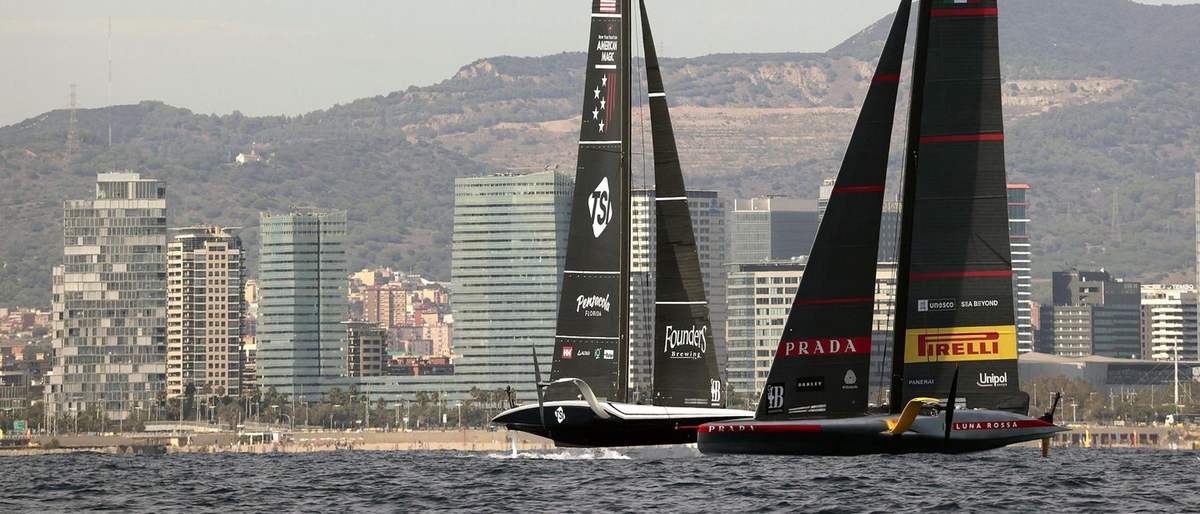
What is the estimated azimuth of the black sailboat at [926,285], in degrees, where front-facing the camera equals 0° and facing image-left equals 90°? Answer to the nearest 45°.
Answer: approximately 90°
